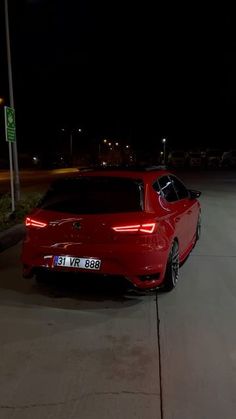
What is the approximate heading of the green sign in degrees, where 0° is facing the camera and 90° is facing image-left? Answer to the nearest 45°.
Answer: approximately 315°

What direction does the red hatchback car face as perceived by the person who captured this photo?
facing away from the viewer and to the right of the viewer

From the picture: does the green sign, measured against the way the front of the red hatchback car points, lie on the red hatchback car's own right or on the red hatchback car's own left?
on the red hatchback car's own left

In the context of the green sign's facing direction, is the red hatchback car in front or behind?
in front

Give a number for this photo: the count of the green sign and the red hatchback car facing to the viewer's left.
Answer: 0
